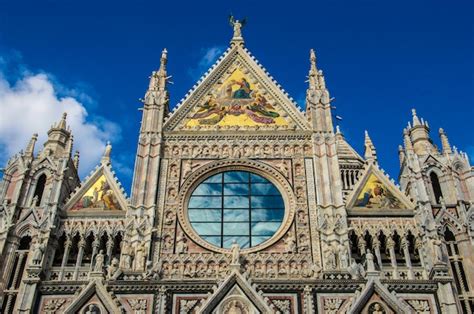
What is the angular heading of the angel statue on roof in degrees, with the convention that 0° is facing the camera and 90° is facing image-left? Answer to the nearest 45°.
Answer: approximately 0°
